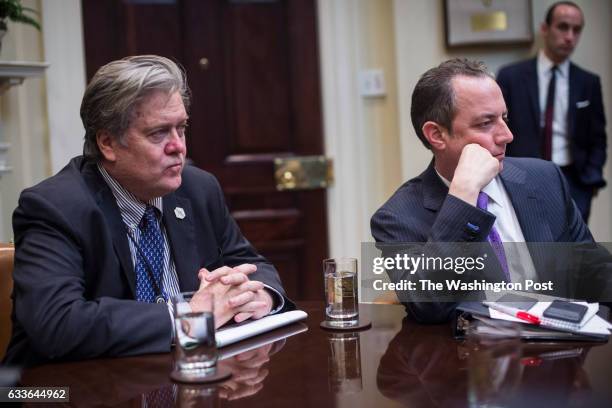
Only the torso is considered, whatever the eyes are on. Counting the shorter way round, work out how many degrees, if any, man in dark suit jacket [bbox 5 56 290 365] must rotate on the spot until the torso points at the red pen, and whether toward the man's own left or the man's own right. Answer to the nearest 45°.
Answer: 0° — they already face it

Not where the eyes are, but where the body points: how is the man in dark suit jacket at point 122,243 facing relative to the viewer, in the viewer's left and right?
facing the viewer and to the right of the viewer

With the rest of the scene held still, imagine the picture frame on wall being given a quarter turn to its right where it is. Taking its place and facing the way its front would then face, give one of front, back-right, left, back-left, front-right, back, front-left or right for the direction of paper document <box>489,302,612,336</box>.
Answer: left

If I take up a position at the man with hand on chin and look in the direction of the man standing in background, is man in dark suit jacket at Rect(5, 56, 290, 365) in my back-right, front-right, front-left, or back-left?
back-left

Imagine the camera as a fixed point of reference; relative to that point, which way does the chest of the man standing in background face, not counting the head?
toward the camera

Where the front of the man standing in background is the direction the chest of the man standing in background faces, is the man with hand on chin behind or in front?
in front

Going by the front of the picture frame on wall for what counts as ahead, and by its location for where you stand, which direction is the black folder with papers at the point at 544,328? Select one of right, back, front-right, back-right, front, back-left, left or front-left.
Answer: front

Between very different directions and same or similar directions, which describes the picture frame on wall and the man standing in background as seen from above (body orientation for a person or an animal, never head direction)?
same or similar directions

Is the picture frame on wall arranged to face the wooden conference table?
yes

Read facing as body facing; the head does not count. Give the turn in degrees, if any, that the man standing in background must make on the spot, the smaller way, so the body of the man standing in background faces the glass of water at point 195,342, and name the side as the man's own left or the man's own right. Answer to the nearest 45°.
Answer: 0° — they already face it

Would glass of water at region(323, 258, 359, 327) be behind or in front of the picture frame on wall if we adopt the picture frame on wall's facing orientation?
in front

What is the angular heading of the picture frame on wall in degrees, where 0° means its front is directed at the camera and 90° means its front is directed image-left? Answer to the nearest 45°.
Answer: approximately 0°

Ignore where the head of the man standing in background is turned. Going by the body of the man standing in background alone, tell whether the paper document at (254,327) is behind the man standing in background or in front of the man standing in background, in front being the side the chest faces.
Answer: in front

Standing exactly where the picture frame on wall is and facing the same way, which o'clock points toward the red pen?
The red pen is roughly at 12 o'clock from the picture frame on wall.
